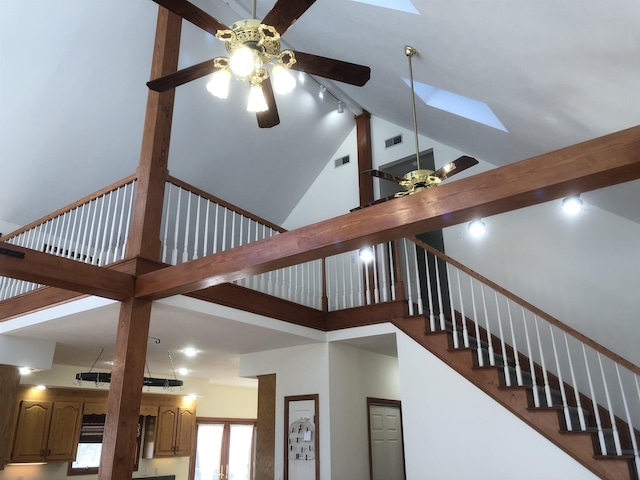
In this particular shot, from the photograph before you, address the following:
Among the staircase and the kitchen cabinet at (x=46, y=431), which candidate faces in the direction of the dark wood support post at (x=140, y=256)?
the kitchen cabinet

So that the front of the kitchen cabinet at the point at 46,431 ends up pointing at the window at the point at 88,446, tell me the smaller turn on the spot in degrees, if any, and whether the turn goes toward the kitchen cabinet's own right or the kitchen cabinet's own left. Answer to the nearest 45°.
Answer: approximately 135° to the kitchen cabinet's own left

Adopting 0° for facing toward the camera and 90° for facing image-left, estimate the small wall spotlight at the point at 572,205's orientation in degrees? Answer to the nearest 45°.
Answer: approximately 0°

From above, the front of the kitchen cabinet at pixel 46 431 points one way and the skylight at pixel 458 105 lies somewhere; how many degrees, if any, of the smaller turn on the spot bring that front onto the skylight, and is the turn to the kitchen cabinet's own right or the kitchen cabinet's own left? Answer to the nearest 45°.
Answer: approximately 45° to the kitchen cabinet's own left

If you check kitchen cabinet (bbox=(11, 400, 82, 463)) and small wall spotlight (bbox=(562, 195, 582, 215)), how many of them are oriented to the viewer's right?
0

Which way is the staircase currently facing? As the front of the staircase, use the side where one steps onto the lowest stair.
to the viewer's right

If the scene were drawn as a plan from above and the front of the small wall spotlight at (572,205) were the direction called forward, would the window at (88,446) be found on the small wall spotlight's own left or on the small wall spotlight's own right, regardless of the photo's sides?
on the small wall spotlight's own right
